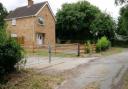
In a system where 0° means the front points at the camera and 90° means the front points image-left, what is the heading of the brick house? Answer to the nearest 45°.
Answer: approximately 315°

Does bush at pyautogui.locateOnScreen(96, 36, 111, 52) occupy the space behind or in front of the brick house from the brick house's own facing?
in front

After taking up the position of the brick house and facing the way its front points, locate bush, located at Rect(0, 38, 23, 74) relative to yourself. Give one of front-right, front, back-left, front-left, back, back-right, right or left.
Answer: front-right
